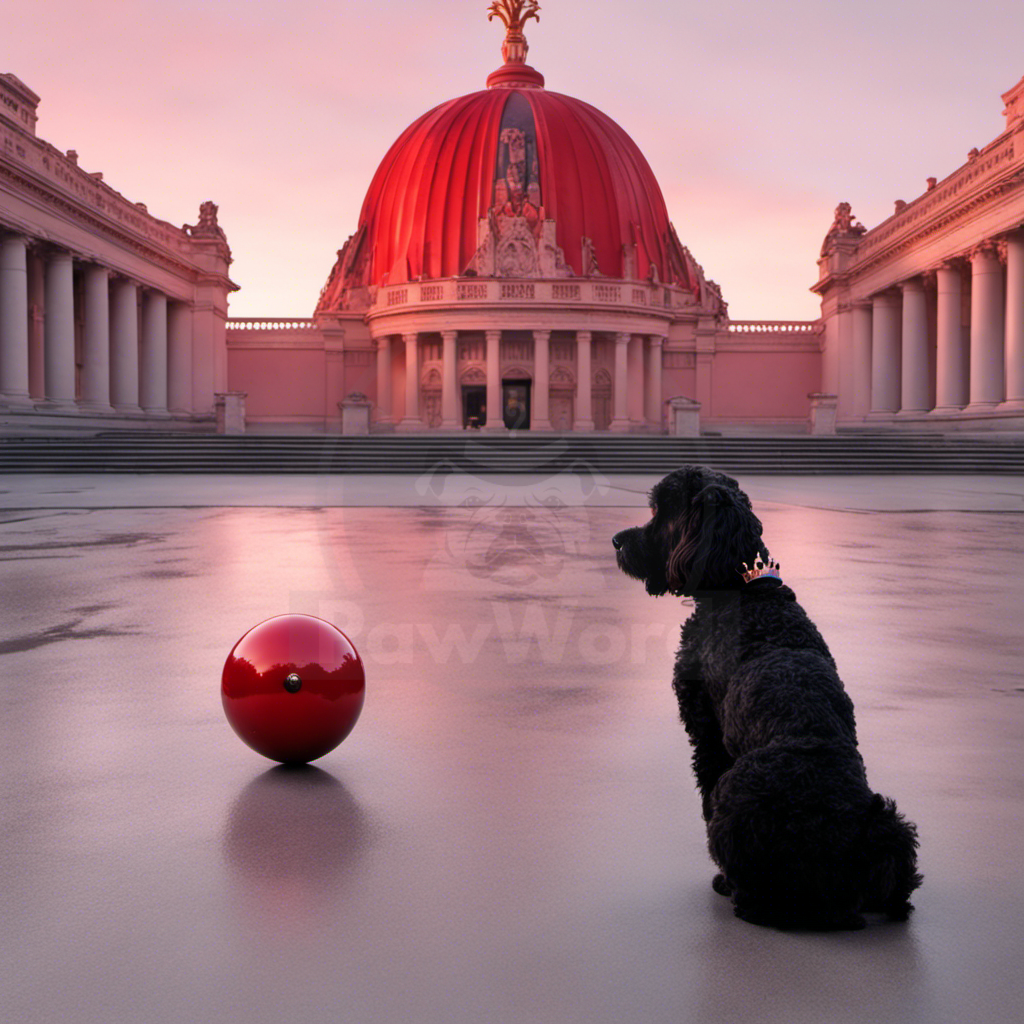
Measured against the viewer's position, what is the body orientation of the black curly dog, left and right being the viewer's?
facing away from the viewer and to the left of the viewer

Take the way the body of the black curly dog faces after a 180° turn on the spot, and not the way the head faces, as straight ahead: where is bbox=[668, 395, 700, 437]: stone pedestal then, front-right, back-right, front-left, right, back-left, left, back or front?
back-left

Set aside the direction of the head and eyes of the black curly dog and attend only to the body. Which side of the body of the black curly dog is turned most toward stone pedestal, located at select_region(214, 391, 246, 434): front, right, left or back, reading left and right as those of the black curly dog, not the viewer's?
front

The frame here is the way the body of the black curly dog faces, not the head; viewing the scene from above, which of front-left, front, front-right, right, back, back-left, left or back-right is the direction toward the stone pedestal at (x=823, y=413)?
front-right
